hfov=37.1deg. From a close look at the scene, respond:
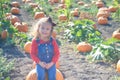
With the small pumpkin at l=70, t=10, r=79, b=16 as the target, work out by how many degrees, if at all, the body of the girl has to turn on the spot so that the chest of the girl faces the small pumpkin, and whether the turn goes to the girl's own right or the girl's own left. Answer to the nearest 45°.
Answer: approximately 180°

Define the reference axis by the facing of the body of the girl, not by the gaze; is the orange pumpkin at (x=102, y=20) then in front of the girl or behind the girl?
behind

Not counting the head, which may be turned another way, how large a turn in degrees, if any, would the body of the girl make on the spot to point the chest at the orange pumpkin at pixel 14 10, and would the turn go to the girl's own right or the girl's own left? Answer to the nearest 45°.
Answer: approximately 180°

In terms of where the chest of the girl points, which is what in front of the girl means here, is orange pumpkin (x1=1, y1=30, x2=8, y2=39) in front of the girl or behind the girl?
behind

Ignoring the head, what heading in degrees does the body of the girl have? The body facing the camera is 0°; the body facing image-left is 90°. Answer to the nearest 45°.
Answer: approximately 0°

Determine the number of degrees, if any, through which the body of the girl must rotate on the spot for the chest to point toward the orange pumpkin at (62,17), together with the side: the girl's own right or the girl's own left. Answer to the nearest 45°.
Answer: approximately 180°
